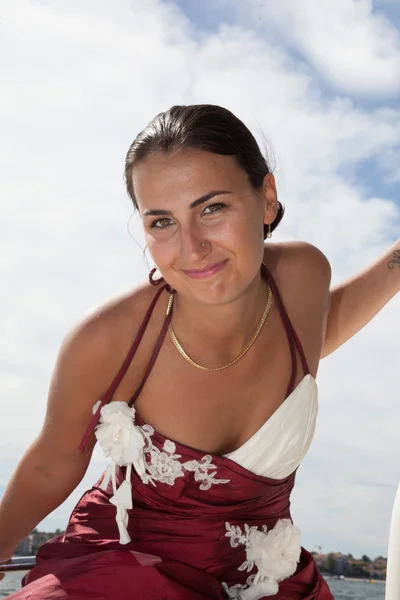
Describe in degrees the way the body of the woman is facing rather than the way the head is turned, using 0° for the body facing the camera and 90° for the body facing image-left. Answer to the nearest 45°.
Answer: approximately 0°

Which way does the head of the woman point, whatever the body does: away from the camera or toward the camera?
toward the camera
